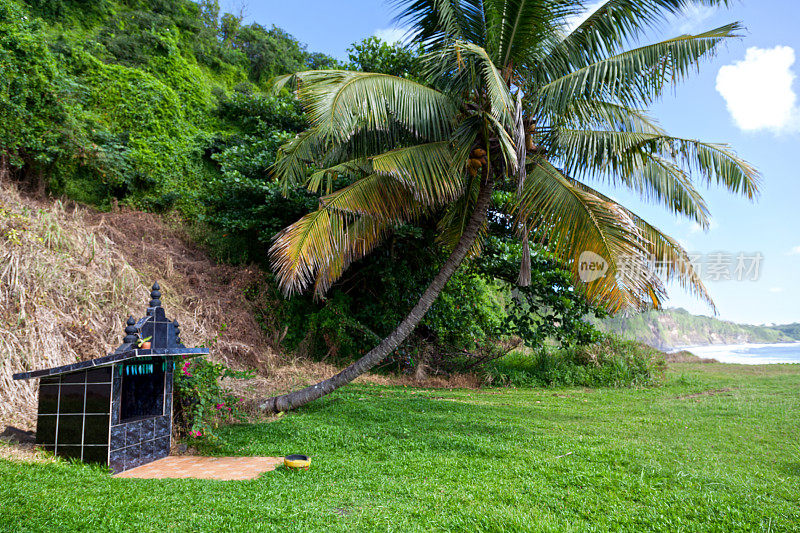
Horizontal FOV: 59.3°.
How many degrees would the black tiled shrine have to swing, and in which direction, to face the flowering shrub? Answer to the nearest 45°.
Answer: approximately 90° to its left

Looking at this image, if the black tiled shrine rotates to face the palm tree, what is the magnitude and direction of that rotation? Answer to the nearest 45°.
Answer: approximately 45° to its left

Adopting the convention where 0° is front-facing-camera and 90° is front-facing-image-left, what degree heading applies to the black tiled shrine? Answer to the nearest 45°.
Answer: approximately 315°

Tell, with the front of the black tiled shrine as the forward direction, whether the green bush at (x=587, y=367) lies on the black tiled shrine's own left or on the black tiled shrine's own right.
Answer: on the black tiled shrine's own left
